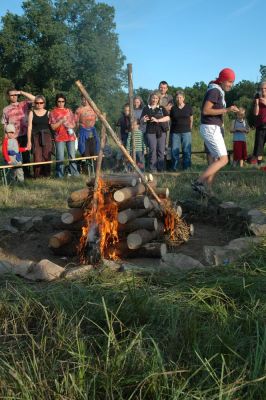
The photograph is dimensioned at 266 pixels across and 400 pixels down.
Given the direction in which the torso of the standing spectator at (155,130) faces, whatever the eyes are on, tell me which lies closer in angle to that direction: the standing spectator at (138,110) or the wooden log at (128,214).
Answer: the wooden log

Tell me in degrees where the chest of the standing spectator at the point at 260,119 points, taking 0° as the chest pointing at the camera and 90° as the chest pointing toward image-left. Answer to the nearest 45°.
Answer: approximately 45°

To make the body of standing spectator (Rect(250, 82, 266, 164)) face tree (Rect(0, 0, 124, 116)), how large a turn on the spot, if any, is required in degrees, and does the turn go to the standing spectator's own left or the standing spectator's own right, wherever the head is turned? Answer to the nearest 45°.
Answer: approximately 90° to the standing spectator's own right

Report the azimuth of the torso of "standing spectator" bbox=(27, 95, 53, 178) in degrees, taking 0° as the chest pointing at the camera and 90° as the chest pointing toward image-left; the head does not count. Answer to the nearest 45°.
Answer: approximately 0°

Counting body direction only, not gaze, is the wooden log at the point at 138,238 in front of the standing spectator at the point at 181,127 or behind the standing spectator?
in front

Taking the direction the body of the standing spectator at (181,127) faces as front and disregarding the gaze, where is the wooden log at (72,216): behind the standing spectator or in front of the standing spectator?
in front

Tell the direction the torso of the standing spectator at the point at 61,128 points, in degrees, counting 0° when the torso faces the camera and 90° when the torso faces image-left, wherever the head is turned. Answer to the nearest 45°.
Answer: approximately 0°
